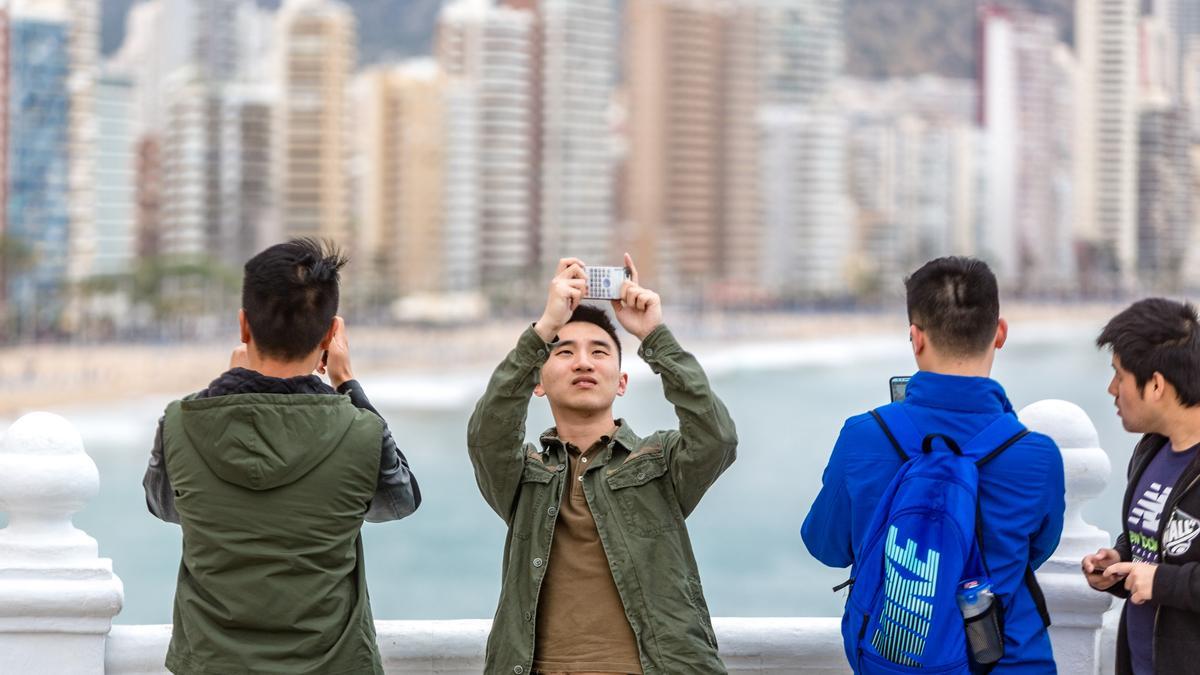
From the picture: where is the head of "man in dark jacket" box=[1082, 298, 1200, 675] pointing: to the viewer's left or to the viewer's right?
to the viewer's left

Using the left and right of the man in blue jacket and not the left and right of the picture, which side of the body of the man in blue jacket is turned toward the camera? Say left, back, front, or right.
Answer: back

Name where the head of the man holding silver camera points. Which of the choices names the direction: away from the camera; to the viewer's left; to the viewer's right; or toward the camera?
toward the camera

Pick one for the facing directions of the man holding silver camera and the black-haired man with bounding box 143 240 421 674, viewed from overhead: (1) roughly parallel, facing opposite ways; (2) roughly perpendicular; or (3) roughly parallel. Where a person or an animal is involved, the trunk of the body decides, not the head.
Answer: roughly parallel, facing opposite ways

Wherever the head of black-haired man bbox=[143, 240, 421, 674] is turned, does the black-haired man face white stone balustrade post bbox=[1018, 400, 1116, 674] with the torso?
no

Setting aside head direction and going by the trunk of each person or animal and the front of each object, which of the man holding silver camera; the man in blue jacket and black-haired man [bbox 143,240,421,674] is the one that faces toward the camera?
the man holding silver camera

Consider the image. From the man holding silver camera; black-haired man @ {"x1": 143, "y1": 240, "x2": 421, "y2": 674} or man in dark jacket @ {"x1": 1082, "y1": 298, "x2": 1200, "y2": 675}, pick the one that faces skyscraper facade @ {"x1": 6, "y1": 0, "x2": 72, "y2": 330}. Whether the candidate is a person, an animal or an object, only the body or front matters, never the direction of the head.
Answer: the black-haired man

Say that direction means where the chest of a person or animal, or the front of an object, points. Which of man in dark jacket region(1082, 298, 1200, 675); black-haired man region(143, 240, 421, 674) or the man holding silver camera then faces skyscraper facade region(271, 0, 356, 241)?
the black-haired man

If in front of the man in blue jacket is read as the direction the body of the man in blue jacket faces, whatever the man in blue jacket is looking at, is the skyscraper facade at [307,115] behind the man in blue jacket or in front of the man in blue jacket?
in front

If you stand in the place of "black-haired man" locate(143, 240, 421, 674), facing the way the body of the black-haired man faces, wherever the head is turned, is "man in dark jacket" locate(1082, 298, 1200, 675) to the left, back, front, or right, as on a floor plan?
right

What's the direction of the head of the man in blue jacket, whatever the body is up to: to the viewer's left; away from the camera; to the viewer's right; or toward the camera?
away from the camera

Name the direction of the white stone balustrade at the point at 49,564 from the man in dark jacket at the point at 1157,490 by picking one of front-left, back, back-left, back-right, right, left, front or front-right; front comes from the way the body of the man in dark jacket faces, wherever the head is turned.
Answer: front-right

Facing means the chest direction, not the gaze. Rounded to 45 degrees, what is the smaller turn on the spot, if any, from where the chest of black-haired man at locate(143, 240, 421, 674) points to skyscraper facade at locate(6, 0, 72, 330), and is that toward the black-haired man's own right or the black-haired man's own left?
0° — they already face it

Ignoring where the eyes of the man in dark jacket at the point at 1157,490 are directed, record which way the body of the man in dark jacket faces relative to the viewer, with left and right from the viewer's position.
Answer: facing the viewer and to the left of the viewer

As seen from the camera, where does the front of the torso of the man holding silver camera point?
toward the camera

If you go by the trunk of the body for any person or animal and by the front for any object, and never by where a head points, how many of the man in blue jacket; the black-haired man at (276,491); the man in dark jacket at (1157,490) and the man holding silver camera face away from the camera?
2

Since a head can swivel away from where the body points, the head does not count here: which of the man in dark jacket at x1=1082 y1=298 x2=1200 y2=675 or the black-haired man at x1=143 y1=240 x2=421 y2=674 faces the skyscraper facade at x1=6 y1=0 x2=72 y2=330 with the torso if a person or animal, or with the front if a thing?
the black-haired man

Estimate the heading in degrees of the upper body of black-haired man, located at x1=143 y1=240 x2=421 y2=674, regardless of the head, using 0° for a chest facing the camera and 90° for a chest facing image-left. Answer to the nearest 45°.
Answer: approximately 180°

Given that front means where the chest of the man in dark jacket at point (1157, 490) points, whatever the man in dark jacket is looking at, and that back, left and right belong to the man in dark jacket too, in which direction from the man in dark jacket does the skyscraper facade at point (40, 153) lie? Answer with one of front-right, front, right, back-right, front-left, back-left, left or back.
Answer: right
